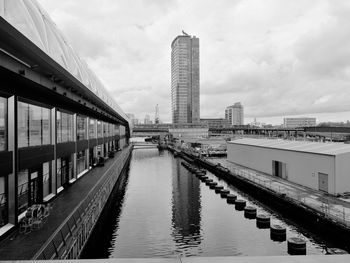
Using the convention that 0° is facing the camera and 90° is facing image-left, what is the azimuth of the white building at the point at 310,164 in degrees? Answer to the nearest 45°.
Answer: approximately 45°

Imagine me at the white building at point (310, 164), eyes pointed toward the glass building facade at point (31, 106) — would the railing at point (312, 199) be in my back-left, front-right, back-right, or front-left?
front-left

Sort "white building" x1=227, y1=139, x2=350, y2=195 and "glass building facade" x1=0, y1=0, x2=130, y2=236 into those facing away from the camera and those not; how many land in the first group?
0

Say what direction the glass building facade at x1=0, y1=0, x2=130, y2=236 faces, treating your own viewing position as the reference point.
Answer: facing the viewer and to the right of the viewer

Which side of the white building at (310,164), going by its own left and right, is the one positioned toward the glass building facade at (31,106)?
front
